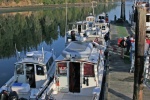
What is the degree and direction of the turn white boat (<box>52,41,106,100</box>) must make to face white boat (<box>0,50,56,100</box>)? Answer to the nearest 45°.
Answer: approximately 45° to its left

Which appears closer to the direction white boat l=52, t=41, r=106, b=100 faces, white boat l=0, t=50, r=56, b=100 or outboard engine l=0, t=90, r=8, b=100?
the white boat

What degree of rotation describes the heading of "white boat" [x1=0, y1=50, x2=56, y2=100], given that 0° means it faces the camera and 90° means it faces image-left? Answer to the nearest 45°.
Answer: approximately 225°

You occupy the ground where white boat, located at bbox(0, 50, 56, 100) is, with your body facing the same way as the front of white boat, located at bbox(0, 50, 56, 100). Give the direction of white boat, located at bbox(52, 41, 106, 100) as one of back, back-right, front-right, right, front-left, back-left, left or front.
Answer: right

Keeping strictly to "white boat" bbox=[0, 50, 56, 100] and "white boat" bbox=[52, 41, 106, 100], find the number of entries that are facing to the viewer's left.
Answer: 0

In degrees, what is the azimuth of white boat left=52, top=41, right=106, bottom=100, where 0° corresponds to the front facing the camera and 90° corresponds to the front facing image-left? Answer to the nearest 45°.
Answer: approximately 180°

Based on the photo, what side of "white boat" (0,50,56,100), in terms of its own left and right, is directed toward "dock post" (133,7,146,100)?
right

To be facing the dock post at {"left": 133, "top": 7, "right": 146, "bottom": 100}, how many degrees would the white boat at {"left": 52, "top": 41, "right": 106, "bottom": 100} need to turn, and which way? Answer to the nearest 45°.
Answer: approximately 135° to its right
